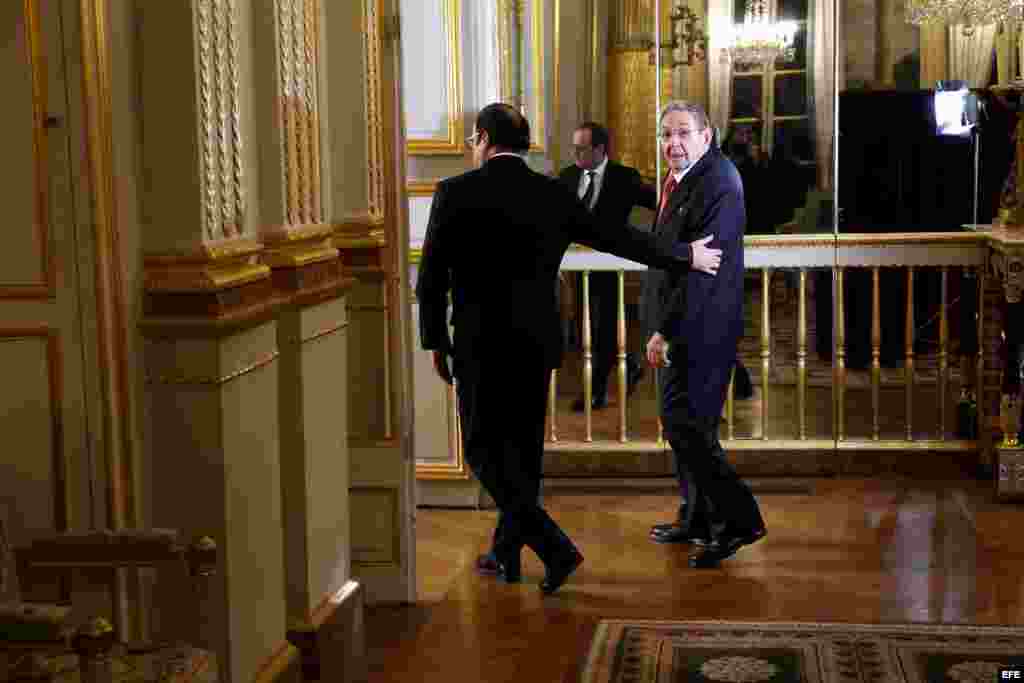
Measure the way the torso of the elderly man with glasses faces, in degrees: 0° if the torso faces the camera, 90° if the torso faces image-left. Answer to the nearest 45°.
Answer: approximately 45°

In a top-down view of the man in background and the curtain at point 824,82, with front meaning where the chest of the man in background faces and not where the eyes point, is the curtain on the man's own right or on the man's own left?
on the man's own left

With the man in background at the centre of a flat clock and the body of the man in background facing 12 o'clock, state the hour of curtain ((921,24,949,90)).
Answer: The curtain is roughly at 7 o'clock from the man in background.

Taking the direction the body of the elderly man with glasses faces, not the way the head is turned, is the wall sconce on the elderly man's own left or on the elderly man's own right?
on the elderly man's own right

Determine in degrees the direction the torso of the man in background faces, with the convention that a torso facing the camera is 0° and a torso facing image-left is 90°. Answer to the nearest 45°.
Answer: approximately 45°

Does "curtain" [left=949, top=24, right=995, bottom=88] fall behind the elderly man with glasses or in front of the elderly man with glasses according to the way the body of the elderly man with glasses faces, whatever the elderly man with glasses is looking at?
behind

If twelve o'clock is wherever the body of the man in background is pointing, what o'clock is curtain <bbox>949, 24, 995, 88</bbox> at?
The curtain is roughly at 7 o'clock from the man in background.
